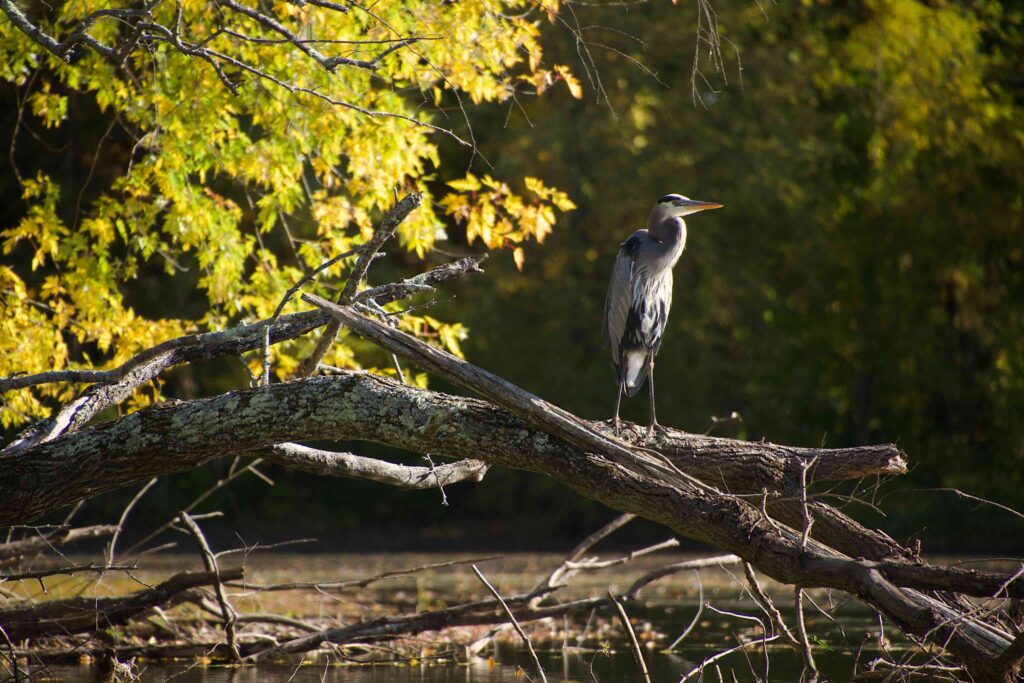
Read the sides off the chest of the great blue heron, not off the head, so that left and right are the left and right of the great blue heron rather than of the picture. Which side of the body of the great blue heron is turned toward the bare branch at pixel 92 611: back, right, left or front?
right

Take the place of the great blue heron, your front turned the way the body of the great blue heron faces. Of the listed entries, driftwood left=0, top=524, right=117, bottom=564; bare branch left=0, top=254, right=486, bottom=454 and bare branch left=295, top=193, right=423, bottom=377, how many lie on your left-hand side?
0

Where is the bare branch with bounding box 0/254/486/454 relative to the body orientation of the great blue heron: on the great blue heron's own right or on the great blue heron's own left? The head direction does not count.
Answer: on the great blue heron's own right

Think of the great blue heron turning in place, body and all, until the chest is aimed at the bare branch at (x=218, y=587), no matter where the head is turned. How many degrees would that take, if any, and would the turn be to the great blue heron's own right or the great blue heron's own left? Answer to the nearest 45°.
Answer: approximately 135° to the great blue heron's own right

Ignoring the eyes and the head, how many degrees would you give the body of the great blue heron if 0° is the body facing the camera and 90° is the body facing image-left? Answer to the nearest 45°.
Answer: approximately 315°

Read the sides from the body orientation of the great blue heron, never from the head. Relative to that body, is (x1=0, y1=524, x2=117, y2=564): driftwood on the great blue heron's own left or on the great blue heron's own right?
on the great blue heron's own right
